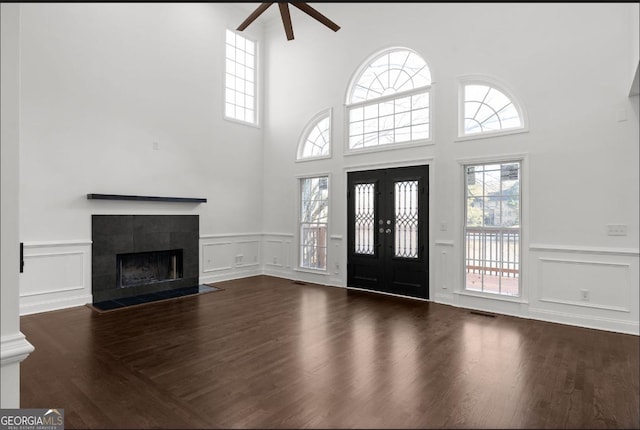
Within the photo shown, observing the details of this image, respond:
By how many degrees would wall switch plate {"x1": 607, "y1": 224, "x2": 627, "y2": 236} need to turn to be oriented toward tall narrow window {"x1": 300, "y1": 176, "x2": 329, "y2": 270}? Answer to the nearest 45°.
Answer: approximately 90° to its right

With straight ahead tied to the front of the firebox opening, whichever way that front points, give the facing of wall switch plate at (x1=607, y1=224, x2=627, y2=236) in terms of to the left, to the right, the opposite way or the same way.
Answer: to the right

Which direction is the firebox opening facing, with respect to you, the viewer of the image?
facing the viewer and to the right of the viewer

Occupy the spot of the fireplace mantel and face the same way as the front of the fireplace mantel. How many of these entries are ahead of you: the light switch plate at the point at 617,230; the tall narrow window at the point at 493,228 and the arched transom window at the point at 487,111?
3

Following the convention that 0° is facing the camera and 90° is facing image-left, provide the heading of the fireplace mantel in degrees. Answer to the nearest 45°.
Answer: approximately 315°

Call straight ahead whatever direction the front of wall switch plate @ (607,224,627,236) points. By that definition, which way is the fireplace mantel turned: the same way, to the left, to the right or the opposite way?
to the left

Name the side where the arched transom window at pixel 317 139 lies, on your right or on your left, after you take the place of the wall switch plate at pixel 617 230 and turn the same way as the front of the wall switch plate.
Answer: on your right

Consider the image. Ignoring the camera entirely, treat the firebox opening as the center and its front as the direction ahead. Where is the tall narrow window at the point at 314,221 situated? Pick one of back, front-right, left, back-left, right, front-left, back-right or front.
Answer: front-left

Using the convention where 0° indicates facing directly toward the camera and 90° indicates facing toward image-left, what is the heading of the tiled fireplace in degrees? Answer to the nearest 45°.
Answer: approximately 315°

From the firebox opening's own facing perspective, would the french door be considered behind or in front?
in front

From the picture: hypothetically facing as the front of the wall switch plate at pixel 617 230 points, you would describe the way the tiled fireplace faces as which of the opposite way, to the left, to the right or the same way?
to the left

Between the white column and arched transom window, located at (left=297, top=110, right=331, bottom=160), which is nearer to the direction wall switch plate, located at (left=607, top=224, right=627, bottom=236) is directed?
the white column
